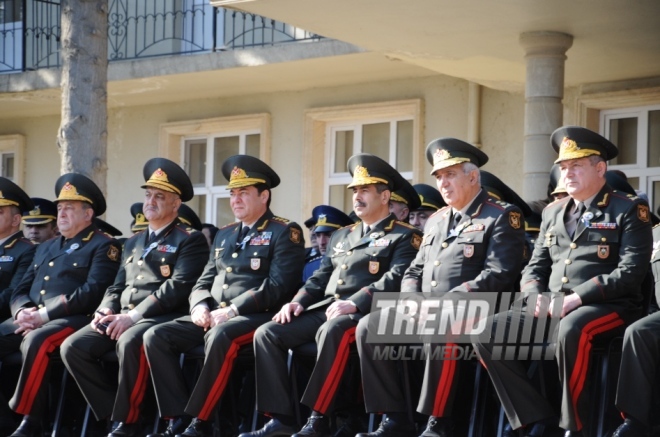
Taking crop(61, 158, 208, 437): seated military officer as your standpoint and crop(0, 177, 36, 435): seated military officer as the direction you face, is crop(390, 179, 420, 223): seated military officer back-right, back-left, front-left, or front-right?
back-right

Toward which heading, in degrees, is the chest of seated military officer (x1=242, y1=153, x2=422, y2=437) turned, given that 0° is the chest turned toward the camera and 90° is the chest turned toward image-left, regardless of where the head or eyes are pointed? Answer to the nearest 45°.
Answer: approximately 45°

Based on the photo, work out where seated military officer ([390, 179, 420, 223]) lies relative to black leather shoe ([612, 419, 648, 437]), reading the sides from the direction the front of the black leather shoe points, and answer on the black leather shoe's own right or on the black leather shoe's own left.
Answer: on the black leather shoe's own right

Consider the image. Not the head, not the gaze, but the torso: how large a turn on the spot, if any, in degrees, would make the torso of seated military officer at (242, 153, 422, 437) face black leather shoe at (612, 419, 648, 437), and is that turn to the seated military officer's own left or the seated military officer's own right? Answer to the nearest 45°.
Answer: approximately 90° to the seated military officer's own left
